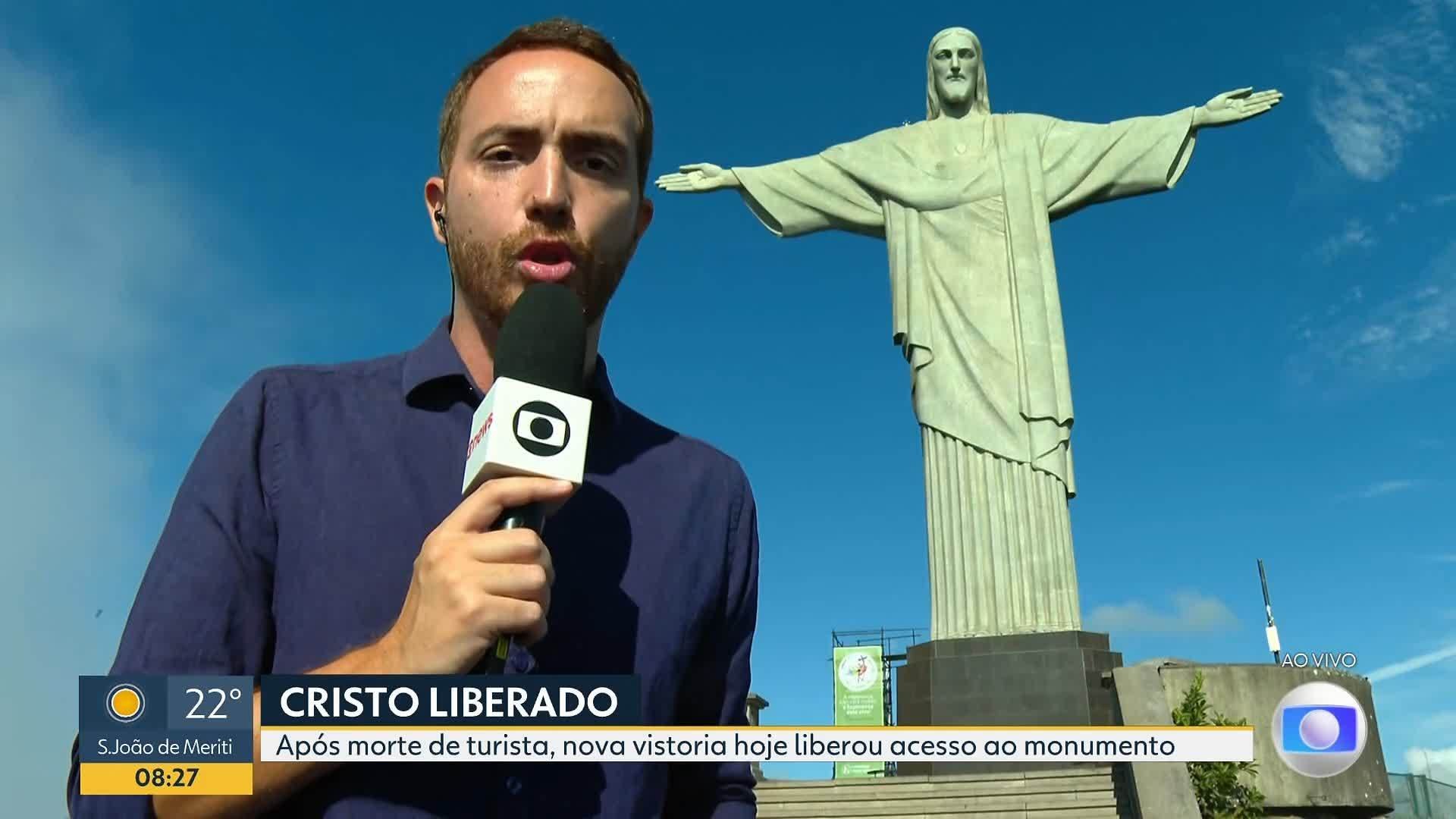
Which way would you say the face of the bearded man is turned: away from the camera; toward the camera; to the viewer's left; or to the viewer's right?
toward the camera

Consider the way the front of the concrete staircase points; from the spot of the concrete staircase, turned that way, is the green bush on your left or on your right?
on your left

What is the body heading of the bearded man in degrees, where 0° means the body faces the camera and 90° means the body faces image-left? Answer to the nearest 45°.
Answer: approximately 0°

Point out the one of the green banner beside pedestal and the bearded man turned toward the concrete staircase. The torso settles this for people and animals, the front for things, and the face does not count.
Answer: the green banner beside pedestal

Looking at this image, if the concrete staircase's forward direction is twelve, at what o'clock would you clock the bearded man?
The bearded man is roughly at 12 o'clock from the concrete staircase.

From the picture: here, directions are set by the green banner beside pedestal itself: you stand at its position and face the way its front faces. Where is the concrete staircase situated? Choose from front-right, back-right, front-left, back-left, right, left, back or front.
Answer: front

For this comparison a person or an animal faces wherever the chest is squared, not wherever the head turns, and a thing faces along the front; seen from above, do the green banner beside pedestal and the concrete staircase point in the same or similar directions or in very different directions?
same or similar directions

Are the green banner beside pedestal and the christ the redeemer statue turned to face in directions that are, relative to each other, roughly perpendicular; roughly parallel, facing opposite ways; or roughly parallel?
roughly parallel

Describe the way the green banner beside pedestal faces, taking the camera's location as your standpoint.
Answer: facing the viewer

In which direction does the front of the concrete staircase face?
toward the camera

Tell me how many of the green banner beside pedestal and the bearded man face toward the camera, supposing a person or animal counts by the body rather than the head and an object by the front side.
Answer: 2

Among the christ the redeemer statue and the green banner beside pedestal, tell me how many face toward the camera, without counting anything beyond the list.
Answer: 2
